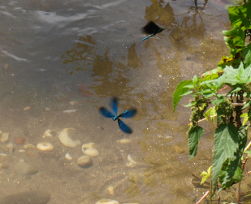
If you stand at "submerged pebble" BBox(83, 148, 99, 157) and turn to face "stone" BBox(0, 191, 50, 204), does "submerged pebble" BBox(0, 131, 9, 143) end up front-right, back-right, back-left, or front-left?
front-right

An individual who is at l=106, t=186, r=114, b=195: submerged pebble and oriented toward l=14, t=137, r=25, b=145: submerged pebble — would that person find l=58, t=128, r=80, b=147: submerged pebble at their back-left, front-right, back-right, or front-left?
front-right

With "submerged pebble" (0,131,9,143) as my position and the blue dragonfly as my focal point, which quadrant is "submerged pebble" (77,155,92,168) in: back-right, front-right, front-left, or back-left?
front-right
